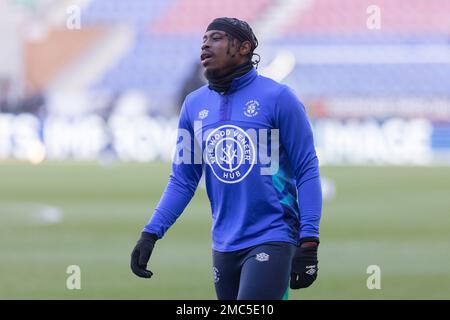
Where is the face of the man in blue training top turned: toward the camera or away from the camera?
toward the camera
